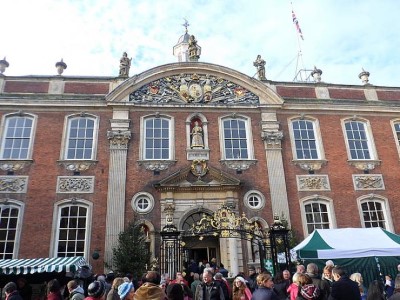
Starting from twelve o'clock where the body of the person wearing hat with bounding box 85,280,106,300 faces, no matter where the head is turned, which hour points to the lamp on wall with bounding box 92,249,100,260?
The lamp on wall is roughly at 12 o'clock from the person wearing hat.

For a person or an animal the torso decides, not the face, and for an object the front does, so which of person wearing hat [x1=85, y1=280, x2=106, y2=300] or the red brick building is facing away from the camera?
the person wearing hat

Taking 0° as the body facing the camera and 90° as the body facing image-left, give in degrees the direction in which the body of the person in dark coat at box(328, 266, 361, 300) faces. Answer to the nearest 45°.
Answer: approximately 135°

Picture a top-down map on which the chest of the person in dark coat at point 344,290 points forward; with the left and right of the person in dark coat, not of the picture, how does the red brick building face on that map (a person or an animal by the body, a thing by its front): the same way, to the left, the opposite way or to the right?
the opposite way

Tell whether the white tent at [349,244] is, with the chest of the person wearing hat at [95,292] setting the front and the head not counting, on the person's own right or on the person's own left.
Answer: on the person's own right

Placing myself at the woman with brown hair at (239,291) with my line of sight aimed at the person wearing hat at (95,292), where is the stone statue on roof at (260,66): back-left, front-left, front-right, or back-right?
back-right

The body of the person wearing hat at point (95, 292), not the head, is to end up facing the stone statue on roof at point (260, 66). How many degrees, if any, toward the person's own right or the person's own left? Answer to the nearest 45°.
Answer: approximately 45° to the person's own right

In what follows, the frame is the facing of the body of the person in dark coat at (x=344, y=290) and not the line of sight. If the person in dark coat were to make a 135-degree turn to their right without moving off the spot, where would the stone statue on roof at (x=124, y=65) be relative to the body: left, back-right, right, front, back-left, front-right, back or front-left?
back-left

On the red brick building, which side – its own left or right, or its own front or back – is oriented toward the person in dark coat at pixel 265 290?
front

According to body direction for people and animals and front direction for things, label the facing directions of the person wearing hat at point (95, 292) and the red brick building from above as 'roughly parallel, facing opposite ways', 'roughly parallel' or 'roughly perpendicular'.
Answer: roughly parallel, facing opposite ways

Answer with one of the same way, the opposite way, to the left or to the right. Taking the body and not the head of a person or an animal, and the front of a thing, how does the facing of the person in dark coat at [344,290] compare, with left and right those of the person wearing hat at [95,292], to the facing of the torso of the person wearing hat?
the same way

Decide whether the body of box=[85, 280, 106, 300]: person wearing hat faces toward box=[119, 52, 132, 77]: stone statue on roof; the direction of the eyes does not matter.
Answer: yes

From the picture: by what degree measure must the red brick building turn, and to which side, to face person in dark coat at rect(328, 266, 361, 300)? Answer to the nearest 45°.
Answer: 0° — it already faces them

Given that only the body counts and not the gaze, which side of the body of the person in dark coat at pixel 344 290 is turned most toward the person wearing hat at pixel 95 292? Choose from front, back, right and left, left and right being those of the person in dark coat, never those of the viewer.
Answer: left

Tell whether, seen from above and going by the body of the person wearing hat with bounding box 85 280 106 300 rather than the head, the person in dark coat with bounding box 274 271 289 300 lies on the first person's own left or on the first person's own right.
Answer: on the first person's own right

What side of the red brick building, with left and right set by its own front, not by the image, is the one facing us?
front

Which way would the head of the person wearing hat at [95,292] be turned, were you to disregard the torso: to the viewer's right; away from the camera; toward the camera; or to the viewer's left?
away from the camera

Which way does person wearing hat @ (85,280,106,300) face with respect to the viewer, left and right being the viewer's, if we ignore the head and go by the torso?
facing away from the viewer

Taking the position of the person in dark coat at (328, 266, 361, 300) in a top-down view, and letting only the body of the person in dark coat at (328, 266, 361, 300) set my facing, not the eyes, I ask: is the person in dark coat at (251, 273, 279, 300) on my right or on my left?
on my left
